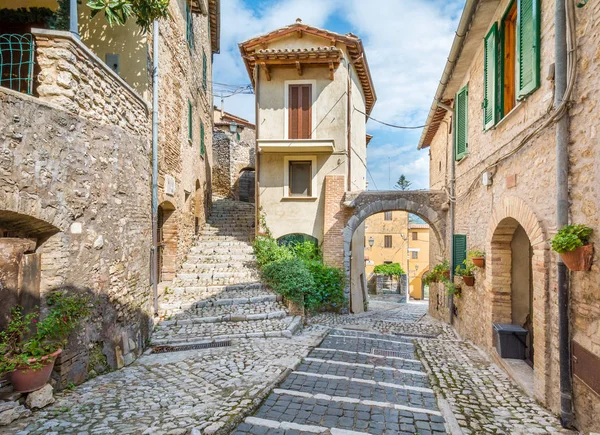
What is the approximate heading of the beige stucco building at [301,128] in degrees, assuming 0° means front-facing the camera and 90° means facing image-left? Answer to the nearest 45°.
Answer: approximately 0°

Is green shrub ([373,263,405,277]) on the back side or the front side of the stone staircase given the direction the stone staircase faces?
on the back side

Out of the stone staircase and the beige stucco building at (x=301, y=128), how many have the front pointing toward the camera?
2

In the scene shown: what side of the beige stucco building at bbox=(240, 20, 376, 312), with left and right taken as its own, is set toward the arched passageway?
left

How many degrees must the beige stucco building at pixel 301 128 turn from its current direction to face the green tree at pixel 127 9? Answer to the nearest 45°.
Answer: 0° — it already faces it

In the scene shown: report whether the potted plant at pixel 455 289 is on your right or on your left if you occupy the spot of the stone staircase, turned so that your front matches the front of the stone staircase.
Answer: on your left

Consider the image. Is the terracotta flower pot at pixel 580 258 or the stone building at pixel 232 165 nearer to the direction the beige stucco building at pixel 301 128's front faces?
the terracotta flower pot

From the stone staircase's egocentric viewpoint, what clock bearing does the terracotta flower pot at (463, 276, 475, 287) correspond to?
The terracotta flower pot is roughly at 10 o'clock from the stone staircase.

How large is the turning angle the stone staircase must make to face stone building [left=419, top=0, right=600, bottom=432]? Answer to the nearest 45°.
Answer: approximately 45° to its left

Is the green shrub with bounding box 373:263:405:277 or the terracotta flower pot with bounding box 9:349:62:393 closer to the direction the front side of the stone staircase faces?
the terracotta flower pot

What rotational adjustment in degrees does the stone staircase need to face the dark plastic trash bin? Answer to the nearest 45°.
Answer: approximately 45° to its left
